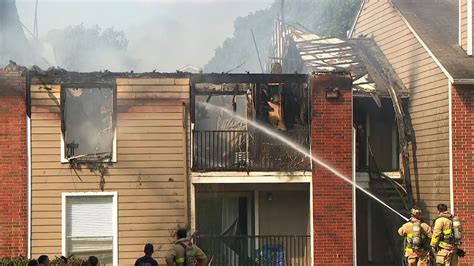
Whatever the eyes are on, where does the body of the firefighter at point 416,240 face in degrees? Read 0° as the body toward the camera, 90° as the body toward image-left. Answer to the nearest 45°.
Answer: approximately 180°

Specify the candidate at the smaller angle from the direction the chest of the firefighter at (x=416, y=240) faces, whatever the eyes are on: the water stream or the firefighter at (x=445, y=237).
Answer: the water stream

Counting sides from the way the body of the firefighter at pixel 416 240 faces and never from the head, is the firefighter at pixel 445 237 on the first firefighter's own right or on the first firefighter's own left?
on the first firefighter's own right

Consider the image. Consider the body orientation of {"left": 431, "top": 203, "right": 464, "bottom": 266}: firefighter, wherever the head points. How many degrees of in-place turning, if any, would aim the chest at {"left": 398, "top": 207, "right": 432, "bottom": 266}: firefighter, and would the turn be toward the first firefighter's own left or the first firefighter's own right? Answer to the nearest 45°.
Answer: approximately 45° to the first firefighter's own left

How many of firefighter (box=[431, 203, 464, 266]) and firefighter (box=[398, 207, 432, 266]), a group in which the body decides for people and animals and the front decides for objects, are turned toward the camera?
0

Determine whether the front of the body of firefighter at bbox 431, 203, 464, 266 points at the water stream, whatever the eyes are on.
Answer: yes

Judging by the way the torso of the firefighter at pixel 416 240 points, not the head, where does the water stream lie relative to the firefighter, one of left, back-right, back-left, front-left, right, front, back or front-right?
front-left

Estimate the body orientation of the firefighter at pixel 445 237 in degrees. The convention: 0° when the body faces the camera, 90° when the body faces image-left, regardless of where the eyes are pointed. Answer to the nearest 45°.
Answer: approximately 135°
